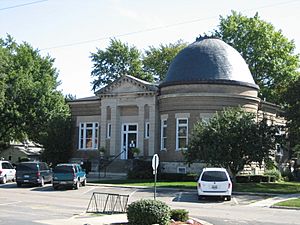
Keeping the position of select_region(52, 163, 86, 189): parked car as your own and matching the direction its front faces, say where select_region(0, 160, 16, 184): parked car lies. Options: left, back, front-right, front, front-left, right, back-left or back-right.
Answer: left

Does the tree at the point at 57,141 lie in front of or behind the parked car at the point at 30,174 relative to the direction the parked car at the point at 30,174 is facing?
in front

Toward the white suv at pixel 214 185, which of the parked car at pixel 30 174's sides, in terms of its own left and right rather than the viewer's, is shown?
right

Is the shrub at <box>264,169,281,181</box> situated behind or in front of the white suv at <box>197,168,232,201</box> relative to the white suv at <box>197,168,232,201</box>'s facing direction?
in front

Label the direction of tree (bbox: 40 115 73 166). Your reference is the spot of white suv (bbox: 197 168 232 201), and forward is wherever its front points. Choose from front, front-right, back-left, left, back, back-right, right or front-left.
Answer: front-left

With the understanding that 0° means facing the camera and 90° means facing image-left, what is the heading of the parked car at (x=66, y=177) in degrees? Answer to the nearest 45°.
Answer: approximately 225°

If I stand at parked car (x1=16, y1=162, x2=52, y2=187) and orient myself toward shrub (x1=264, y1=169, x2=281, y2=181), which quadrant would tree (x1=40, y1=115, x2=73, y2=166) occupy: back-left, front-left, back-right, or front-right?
front-left

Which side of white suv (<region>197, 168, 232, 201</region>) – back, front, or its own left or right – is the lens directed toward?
back

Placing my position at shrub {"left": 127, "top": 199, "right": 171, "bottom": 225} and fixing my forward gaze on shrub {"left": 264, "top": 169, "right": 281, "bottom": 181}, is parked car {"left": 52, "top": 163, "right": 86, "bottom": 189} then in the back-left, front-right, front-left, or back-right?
front-left

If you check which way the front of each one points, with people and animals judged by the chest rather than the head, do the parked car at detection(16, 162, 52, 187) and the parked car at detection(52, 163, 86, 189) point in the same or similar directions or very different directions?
same or similar directions

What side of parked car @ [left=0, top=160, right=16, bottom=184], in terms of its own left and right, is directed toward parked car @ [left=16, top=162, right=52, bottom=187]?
right

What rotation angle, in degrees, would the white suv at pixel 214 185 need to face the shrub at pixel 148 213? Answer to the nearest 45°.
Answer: approximately 180°

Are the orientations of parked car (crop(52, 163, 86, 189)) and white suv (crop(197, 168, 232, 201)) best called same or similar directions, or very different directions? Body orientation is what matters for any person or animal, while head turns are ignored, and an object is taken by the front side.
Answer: same or similar directions

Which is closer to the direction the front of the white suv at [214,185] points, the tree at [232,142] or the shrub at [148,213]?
the tree
